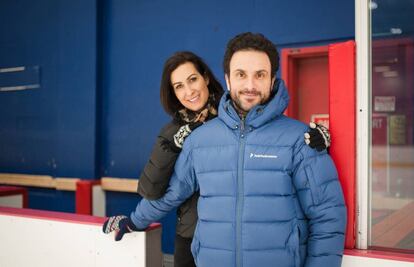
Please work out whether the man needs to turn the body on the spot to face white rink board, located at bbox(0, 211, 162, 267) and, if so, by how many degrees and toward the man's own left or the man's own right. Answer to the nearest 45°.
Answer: approximately 135° to the man's own right

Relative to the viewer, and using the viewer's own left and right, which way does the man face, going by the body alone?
facing the viewer

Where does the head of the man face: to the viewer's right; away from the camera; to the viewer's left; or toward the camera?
toward the camera

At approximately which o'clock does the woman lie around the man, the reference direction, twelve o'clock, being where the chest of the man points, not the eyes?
The woman is roughly at 5 o'clock from the man.
